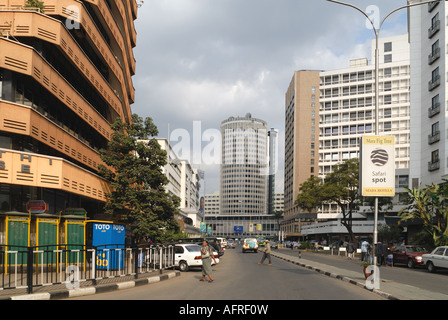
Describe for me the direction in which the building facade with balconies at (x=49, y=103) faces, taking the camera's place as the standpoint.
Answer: facing the viewer and to the right of the viewer

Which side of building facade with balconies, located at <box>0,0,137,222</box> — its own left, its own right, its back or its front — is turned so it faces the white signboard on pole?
front

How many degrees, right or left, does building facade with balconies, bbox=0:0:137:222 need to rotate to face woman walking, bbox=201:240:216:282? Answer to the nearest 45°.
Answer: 0° — it already faces them

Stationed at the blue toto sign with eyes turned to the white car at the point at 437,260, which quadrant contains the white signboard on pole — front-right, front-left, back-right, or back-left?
front-right
